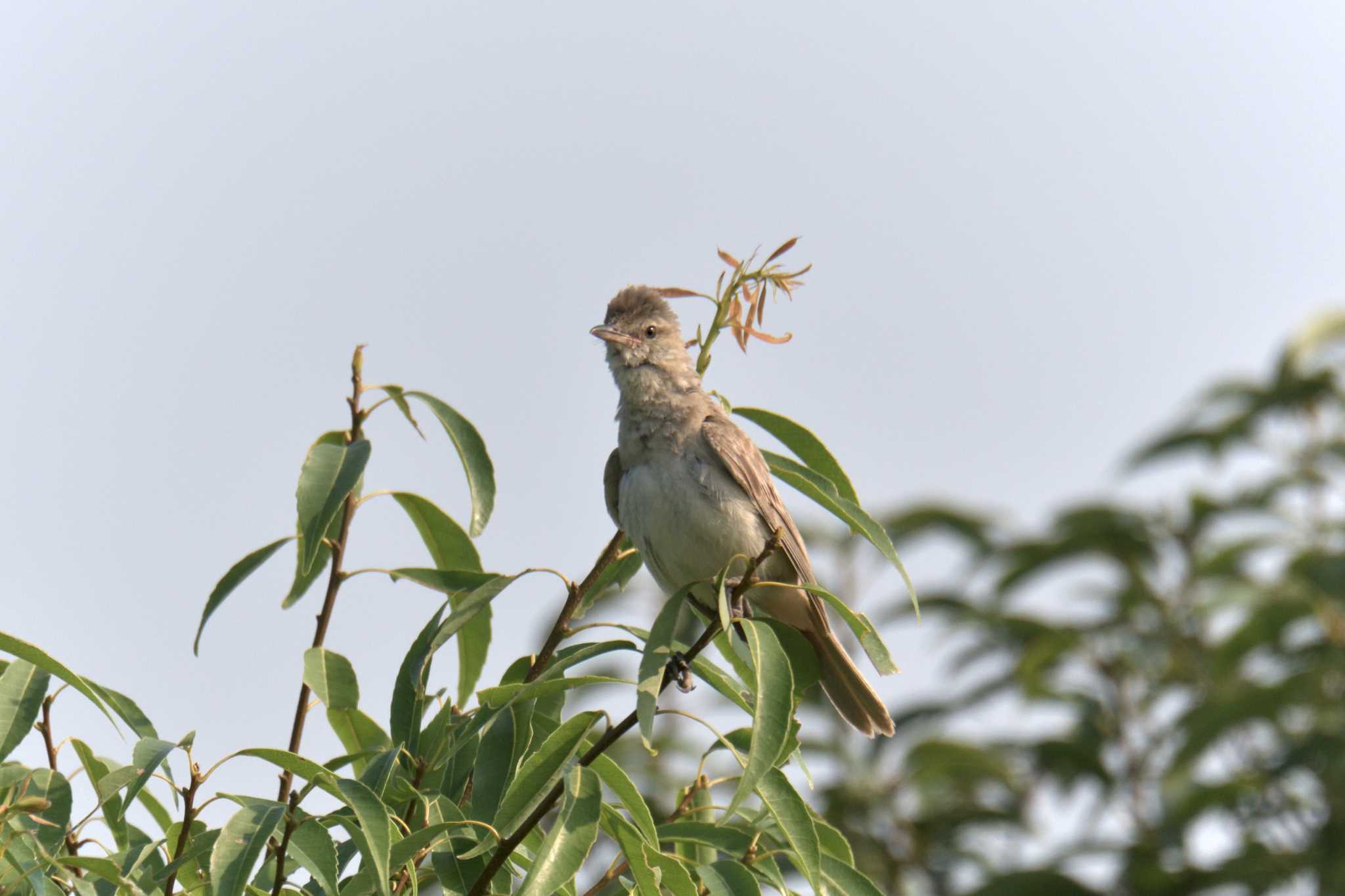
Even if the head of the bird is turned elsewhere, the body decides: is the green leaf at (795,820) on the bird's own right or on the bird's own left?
on the bird's own left

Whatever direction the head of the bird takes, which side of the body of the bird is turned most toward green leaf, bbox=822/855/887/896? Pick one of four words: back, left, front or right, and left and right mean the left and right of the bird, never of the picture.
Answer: left

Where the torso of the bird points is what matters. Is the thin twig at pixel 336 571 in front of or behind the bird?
in front

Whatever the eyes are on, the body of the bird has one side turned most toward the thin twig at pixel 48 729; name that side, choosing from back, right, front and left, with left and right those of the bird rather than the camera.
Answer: front

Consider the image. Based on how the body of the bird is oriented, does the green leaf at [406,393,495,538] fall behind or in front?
in front

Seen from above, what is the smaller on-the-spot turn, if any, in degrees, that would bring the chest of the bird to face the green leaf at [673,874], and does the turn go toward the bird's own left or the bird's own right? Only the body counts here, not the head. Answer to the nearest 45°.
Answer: approximately 45° to the bird's own left

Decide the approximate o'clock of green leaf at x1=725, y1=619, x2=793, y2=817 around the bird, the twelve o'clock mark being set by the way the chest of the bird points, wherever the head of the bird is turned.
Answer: The green leaf is roughly at 10 o'clock from the bird.

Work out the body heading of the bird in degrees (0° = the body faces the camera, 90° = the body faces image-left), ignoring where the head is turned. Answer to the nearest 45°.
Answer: approximately 45°
